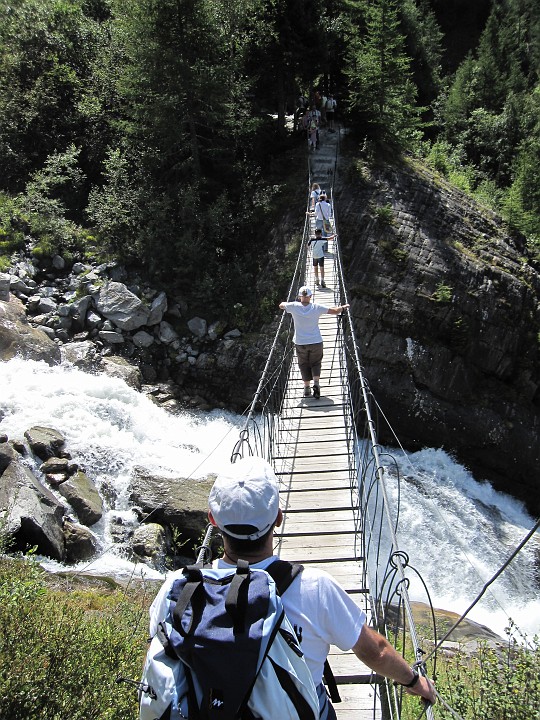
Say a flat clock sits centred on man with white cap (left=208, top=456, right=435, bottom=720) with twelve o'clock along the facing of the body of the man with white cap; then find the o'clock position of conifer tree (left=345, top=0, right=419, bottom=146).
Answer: The conifer tree is roughly at 12 o'clock from the man with white cap.

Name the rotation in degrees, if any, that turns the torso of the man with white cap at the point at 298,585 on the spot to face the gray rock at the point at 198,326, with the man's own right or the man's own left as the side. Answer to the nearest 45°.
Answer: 0° — they already face it

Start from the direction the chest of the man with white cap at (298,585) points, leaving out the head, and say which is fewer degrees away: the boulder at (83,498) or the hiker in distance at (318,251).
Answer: the hiker in distance

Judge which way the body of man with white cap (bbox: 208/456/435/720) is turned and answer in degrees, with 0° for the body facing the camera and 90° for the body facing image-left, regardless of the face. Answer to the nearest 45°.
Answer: approximately 180°

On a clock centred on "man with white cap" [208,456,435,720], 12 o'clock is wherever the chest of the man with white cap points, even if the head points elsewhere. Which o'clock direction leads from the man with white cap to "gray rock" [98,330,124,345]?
The gray rock is roughly at 11 o'clock from the man with white cap.

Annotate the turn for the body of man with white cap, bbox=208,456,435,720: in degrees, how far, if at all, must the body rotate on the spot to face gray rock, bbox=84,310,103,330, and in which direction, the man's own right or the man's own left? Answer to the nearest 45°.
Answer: approximately 45° to the man's own left

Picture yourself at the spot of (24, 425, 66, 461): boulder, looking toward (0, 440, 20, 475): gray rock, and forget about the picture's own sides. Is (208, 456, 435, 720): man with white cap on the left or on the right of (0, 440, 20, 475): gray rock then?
left

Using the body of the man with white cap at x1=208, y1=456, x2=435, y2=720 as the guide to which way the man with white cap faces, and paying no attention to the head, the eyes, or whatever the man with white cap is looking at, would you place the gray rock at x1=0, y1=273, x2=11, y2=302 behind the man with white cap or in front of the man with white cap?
in front

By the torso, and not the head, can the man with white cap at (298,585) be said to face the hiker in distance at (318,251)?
yes

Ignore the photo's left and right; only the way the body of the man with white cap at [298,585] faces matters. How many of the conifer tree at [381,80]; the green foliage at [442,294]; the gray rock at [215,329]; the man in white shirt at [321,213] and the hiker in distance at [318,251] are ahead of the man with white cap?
5

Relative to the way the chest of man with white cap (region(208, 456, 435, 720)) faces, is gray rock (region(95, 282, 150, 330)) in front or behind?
in front

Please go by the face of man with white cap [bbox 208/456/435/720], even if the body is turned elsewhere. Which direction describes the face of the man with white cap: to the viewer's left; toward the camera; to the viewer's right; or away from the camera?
away from the camera
